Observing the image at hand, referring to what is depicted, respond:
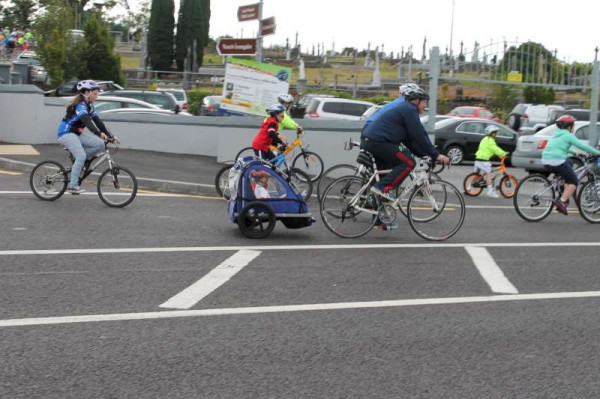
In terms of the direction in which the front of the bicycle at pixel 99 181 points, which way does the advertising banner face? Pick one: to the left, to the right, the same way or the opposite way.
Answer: to the right

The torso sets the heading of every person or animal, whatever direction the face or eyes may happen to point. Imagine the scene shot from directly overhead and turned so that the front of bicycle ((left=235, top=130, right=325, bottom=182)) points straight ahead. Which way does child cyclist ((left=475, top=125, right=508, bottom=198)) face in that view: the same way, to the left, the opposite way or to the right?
the same way

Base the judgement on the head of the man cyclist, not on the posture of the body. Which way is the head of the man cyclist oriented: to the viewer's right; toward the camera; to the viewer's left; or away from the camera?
to the viewer's right

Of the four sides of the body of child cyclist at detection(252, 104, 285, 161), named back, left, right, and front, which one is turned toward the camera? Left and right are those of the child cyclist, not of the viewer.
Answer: right

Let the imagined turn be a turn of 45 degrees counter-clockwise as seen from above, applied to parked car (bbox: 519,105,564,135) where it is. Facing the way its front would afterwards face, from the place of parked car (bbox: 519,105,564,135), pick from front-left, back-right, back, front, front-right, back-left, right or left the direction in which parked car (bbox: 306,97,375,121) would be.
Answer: back-left

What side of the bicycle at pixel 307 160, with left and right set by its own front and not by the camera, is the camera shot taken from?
right

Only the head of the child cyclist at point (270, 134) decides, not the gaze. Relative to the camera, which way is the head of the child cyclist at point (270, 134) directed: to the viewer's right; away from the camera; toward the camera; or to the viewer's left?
to the viewer's right

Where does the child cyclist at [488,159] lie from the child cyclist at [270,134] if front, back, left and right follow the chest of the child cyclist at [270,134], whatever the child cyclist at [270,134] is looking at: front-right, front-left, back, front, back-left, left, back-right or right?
front-left

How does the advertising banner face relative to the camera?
toward the camera

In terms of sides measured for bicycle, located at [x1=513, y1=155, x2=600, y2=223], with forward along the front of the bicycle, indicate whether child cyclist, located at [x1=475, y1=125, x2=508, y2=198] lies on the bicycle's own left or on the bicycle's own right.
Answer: on the bicycle's own left

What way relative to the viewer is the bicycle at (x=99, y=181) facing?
to the viewer's right

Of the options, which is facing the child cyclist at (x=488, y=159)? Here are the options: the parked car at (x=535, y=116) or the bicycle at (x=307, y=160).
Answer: the bicycle

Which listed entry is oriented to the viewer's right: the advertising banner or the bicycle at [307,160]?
the bicycle

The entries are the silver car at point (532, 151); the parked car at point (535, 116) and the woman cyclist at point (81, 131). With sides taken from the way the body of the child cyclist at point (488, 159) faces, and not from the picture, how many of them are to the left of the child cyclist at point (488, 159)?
2

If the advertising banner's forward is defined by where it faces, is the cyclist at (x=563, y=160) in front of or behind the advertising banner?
in front
